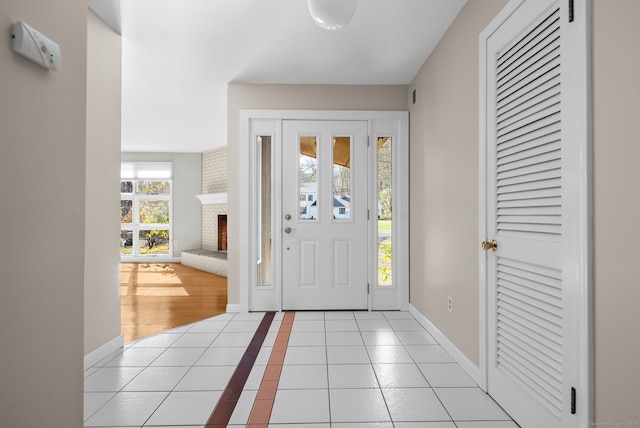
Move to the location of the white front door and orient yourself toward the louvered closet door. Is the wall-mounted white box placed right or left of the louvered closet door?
right

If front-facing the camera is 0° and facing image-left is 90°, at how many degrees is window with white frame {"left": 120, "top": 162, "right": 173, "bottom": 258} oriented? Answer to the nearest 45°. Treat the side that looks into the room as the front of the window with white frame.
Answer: approximately 0°

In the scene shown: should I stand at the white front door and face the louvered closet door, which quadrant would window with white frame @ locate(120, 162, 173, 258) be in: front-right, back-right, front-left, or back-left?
back-right

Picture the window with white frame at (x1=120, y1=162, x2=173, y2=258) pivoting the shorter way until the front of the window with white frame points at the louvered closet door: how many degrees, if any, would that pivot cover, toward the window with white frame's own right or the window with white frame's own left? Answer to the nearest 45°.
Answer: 0° — it already faces it

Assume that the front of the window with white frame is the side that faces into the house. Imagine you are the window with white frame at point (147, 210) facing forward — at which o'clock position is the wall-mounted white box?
The wall-mounted white box is roughly at 12 o'clock from the window with white frame.

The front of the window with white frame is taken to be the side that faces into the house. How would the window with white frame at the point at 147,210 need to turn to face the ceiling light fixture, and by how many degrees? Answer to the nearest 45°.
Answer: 0° — it already faces it
